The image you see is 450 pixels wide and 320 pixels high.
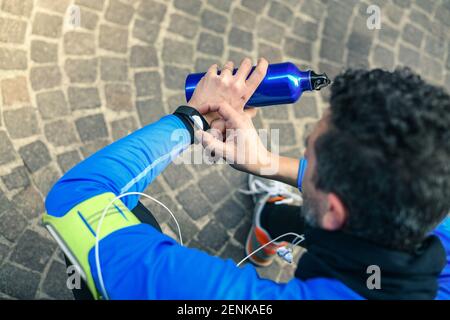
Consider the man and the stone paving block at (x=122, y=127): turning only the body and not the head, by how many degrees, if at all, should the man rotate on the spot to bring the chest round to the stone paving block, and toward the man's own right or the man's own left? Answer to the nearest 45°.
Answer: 0° — they already face it

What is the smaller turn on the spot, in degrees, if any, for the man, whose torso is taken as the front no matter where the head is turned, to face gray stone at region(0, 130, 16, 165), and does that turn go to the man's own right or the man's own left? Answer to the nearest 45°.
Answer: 0° — they already face it

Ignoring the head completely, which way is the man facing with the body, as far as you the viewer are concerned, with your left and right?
facing away from the viewer and to the left of the viewer

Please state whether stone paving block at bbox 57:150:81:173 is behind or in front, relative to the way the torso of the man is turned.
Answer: in front

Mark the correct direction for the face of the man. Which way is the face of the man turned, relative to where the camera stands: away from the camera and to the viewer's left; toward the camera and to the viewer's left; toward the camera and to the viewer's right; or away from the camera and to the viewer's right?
away from the camera and to the viewer's left

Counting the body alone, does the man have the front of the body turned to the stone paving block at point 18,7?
yes

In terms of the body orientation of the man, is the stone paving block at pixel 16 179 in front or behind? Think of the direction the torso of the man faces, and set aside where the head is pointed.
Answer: in front
